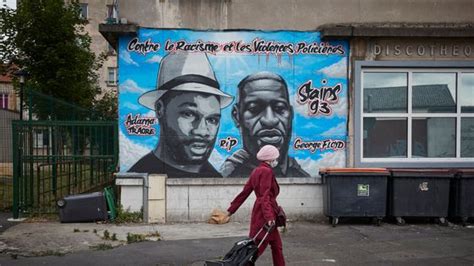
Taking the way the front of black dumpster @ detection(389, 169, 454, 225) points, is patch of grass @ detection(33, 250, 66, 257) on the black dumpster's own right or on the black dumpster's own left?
on the black dumpster's own right

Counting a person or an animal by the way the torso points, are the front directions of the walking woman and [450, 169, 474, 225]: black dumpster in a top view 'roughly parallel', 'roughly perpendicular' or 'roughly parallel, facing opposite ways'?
roughly perpendicular

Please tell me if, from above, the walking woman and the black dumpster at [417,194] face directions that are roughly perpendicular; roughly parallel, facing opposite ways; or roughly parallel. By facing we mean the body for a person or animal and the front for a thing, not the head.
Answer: roughly perpendicular

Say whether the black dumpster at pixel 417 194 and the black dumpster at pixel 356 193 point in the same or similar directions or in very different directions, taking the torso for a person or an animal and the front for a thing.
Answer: same or similar directions

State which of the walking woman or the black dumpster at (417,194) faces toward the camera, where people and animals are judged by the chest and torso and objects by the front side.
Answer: the black dumpster

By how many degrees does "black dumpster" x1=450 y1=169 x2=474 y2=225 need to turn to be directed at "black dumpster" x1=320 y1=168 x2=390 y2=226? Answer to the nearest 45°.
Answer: approximately 45° to its right

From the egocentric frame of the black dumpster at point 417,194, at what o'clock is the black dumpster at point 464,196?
the black dumpster at point 464,196 is roughly at 8 o'clock from the black dumpster at point 417,194.

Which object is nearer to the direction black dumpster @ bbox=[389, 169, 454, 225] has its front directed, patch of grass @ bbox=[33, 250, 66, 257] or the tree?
the patch of grass

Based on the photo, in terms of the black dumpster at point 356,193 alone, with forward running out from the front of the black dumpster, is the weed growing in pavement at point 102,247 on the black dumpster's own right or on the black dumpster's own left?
on the black dumpster's own right

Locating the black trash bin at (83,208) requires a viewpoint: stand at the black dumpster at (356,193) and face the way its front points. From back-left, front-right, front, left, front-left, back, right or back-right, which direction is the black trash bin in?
right

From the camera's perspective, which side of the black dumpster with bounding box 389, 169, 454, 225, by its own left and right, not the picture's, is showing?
front

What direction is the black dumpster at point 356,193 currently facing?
toward the camera
